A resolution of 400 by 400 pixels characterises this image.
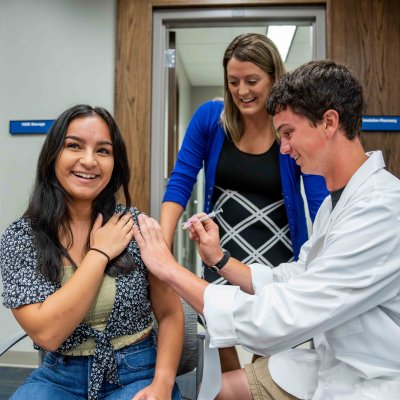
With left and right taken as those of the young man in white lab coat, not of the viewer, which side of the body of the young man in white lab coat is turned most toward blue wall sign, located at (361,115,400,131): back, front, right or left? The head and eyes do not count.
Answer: right

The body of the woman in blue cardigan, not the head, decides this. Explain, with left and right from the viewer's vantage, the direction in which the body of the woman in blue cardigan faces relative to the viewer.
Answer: facing the viewer

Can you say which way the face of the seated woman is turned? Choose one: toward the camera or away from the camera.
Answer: toward the camera

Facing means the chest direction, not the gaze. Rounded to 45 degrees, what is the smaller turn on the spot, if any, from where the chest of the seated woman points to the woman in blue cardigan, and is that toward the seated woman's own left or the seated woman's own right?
approximately 135° to the seated woman's own left

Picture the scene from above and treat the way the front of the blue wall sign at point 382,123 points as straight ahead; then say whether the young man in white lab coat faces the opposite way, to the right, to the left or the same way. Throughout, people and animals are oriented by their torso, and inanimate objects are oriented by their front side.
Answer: to the right

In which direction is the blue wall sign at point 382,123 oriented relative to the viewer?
toward the camera

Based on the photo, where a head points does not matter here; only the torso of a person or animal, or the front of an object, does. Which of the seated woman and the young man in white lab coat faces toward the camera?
the seated woman

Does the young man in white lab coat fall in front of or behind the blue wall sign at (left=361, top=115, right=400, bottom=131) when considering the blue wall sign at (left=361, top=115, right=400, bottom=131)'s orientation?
in front

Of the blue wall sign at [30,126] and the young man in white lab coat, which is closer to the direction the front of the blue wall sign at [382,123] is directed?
the young man in white lab coat

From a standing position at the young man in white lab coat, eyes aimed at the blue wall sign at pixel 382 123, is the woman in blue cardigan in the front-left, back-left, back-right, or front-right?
front-left

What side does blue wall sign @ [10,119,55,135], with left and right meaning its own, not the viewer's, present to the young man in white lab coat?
front

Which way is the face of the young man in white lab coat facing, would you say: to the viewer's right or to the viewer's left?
to the viewer's left

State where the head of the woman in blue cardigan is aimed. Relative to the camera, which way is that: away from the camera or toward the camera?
toward the camera

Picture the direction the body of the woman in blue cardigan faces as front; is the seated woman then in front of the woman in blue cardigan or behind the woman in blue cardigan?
in front

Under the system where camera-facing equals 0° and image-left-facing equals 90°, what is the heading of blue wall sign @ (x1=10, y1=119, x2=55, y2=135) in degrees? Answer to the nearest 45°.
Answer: approximately 0°
